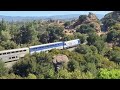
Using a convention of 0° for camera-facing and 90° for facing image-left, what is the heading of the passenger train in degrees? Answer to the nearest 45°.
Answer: approximately 225°
